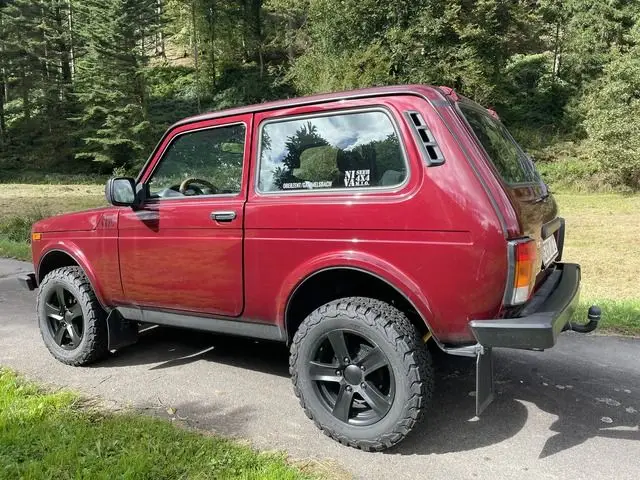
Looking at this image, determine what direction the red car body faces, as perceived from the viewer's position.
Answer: facing away from the viewer and to the left of the viewer

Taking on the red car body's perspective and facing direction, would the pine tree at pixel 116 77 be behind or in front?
in front
